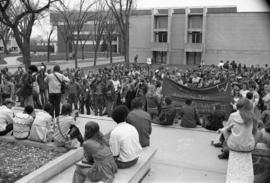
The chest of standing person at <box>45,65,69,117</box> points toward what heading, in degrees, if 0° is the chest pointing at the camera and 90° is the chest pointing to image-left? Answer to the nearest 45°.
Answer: approximately 180°

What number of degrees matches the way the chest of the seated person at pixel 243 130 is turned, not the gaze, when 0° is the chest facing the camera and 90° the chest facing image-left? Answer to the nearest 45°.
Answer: approximately 135°

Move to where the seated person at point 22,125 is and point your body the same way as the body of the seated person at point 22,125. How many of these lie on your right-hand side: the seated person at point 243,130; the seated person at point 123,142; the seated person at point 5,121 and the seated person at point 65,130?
3

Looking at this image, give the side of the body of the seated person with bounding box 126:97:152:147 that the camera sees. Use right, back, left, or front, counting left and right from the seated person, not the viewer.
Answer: back

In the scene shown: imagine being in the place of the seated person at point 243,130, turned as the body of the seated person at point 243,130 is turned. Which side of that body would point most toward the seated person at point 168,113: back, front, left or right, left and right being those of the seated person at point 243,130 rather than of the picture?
front

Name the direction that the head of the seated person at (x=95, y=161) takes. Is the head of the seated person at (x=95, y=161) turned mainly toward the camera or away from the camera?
away from the camera

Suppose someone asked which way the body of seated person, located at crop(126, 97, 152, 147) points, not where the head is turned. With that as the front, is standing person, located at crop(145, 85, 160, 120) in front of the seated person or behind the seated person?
in front

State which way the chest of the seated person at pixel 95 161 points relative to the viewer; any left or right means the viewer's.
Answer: facing away from the viewer and to the left of the viewer

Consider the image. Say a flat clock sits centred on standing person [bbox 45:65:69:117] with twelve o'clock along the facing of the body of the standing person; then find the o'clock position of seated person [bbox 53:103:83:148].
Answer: The seated person is roughly at 6 o'clock from the standing person.

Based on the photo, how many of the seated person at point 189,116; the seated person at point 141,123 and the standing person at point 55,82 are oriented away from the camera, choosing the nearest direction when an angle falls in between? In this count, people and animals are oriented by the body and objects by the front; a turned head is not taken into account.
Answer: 3

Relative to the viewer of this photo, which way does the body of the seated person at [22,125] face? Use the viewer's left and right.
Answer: facing away from the viewer and to the right of the viewer

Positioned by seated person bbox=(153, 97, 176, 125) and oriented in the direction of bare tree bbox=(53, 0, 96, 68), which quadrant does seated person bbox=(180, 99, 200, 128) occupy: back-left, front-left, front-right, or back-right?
back-right

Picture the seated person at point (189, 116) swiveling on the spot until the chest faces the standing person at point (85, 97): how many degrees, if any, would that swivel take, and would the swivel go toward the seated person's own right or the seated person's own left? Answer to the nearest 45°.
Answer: approximately 45° to the seated person's own left

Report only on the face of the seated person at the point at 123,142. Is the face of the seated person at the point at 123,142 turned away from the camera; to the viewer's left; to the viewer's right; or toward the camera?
away from the camera

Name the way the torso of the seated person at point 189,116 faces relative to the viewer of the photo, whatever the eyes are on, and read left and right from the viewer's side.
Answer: facing away from the viewer

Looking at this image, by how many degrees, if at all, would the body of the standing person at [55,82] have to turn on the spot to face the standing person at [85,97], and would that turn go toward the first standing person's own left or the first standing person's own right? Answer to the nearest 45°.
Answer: approximately 45° to the first standing person's own right

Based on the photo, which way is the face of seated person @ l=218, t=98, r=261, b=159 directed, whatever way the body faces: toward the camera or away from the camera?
away from the camera

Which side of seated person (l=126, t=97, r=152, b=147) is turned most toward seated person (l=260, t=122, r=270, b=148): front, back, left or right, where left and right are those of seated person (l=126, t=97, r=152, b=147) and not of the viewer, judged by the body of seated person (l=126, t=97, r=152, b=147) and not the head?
right
